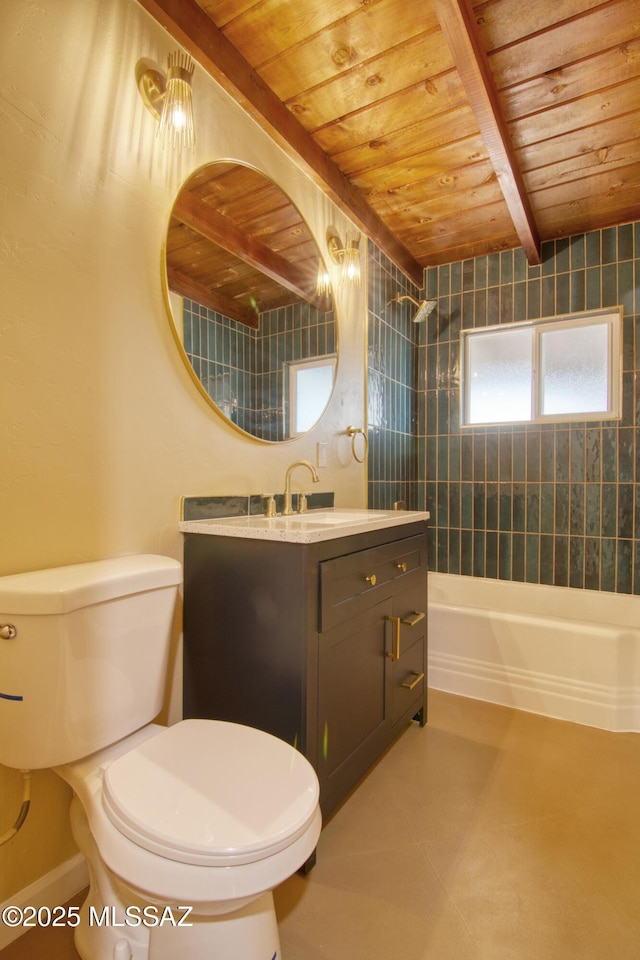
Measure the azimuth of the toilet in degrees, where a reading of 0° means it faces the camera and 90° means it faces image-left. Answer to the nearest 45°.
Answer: approximately 315°

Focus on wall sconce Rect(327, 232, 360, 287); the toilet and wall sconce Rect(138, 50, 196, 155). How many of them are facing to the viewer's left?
0

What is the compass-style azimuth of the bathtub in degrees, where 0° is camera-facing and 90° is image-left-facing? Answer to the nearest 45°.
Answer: approximately 45°

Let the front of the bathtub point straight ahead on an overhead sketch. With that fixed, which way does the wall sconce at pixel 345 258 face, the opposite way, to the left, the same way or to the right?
to the left

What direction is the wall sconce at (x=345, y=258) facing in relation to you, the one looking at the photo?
facing the viewer and to the right of the viewer

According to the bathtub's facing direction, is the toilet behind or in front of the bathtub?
in front

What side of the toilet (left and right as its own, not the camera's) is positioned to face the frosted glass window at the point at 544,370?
left

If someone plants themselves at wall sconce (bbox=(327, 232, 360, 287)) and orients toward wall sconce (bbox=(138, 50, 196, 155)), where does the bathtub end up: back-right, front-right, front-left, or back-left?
back-left

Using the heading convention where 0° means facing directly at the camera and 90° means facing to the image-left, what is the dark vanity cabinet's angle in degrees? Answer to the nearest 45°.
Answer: approximately 315°

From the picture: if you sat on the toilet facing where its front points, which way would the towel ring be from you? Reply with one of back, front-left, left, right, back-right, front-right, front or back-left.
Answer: left
